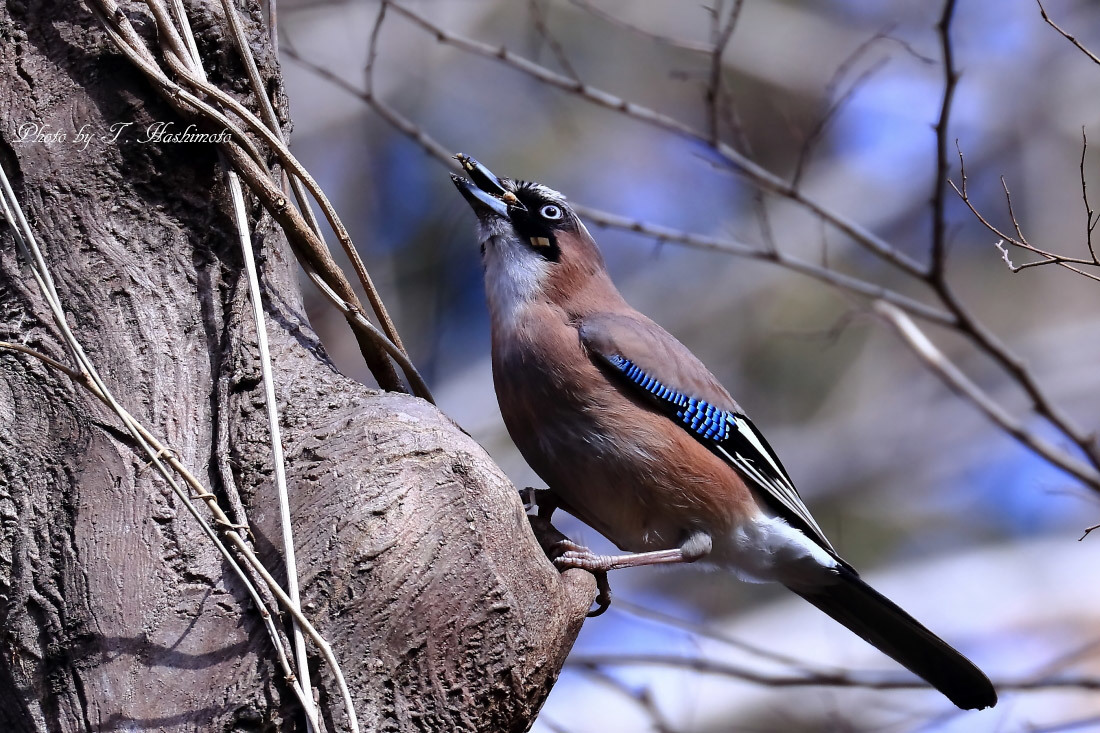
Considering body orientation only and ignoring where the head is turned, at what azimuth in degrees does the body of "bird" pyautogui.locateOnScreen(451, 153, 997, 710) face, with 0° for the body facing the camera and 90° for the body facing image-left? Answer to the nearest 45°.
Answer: approximately 90°

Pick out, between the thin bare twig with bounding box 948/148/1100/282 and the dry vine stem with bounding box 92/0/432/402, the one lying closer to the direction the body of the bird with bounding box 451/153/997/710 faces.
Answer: the dry vine stem
